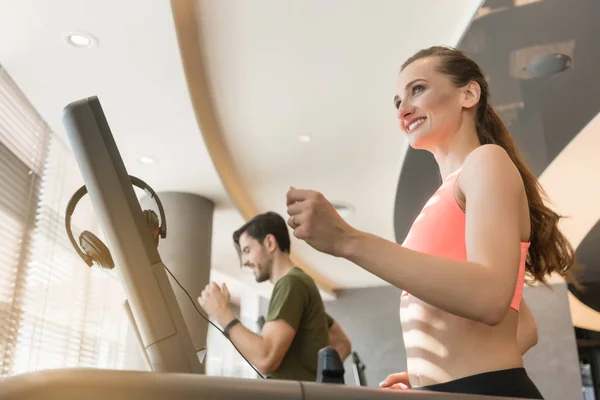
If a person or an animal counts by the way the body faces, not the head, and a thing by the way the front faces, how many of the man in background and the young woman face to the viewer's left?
2

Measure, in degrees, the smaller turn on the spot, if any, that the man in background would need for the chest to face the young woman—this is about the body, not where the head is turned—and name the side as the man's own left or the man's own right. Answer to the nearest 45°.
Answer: approximately 90° to the man's own left

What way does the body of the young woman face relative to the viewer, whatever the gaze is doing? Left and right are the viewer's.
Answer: facing to the left of the viewer

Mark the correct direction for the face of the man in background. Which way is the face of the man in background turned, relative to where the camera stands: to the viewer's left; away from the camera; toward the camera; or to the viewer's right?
to the viewer's left

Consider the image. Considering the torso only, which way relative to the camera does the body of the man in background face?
to the viewer's left

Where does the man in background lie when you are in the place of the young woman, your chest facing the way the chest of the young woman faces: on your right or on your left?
on your right
